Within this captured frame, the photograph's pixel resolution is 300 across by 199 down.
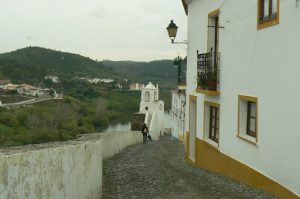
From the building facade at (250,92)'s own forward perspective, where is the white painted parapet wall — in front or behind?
in front

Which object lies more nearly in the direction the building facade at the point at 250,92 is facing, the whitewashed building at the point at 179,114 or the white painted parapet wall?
the white painted parapet wall

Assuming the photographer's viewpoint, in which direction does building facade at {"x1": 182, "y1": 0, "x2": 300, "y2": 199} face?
facing the viewer and to the left of the viewer

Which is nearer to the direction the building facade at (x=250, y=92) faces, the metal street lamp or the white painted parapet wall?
the white painted parapet wall

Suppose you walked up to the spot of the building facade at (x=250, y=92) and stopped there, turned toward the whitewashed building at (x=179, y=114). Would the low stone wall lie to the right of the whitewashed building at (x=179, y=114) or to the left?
left

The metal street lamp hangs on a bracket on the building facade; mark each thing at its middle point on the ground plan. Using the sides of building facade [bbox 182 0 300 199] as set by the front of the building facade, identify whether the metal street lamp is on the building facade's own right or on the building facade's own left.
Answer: on the building facade's own right

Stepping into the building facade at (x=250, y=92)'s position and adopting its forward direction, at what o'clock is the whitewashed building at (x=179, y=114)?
The whitewashed building is roughly at 4 o'clock from the building facade.
